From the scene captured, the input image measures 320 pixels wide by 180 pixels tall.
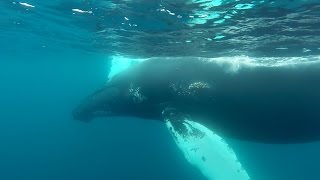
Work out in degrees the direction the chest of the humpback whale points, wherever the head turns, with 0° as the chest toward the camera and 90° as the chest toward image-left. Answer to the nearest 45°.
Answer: approximately 90°
